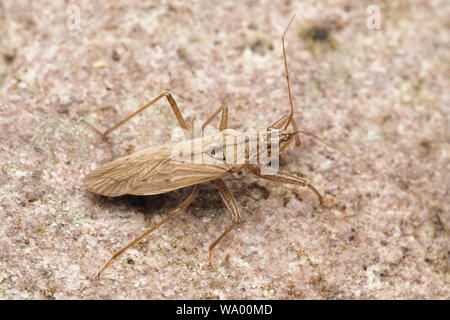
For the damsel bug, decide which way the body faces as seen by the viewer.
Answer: to the viewer's right
